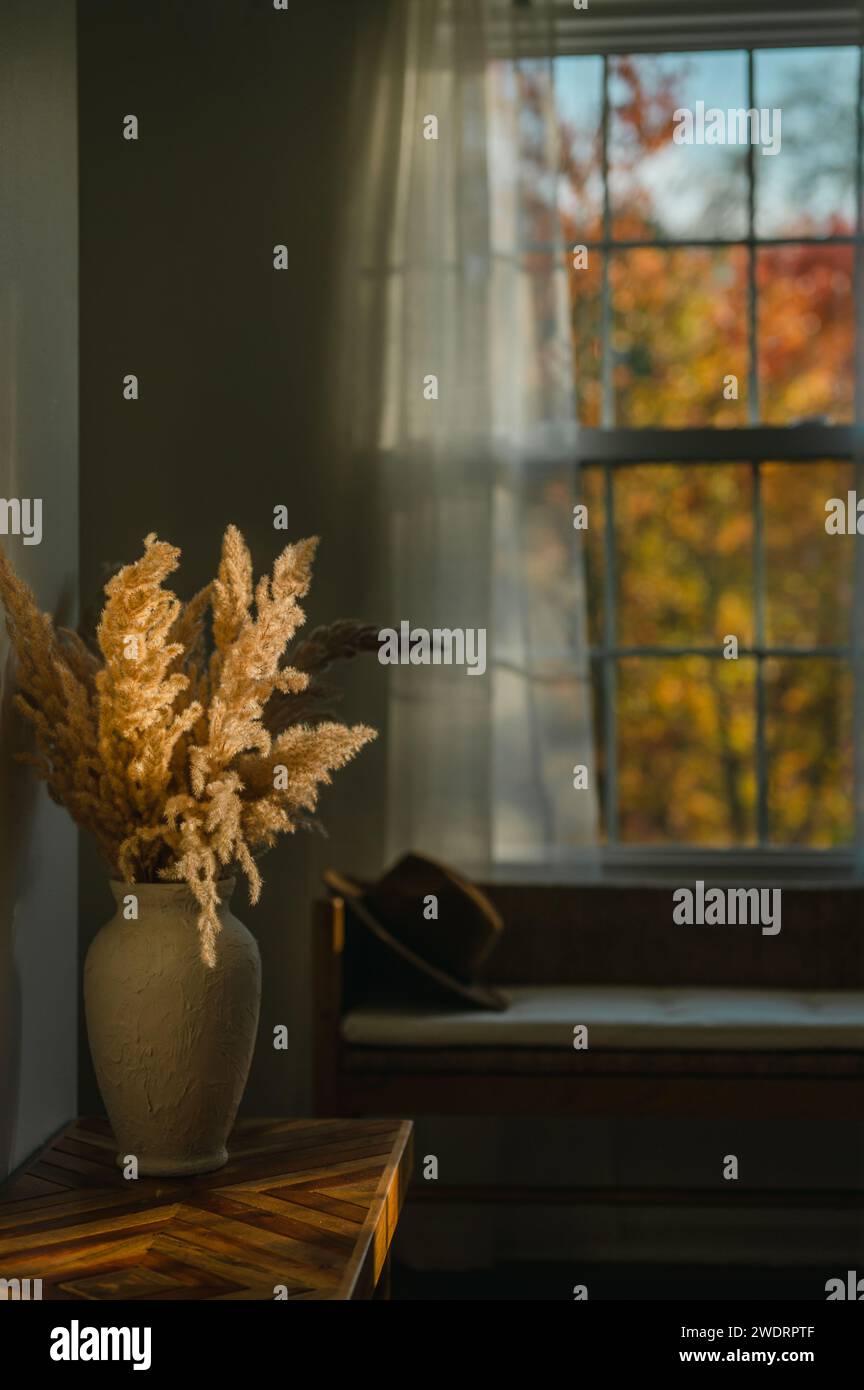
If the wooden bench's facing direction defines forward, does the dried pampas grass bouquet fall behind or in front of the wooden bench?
in front

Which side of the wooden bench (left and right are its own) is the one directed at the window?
back

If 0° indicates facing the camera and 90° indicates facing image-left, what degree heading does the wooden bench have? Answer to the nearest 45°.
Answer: approximately 0°

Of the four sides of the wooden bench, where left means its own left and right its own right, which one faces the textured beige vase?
front
